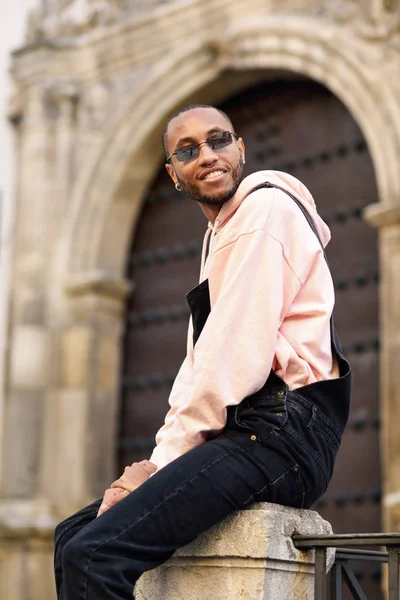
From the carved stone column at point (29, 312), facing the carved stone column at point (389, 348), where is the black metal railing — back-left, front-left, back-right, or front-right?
front-right

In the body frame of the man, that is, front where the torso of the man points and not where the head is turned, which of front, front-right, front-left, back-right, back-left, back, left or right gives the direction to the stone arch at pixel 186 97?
right

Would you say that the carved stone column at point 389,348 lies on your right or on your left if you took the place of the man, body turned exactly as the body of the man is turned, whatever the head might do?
on your right

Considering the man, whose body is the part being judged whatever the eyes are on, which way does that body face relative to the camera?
to the viewer's left

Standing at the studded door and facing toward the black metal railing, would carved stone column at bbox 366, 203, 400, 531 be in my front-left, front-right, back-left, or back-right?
front-left

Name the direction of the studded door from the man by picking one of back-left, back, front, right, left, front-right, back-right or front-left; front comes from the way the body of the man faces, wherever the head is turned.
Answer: right

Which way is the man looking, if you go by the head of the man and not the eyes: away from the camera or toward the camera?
toward the camera

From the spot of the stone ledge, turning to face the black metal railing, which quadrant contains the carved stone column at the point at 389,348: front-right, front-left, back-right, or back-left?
front-left
